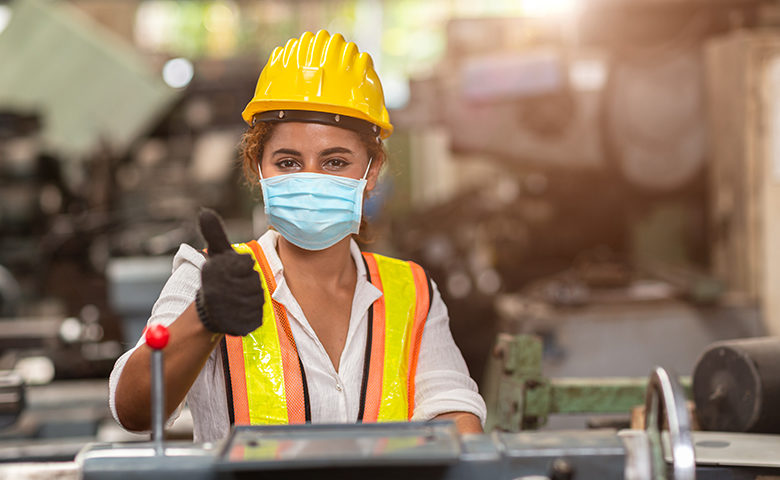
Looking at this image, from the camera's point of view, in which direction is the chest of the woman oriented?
toward the camera

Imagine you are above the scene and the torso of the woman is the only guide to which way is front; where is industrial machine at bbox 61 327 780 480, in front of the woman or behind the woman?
in front
